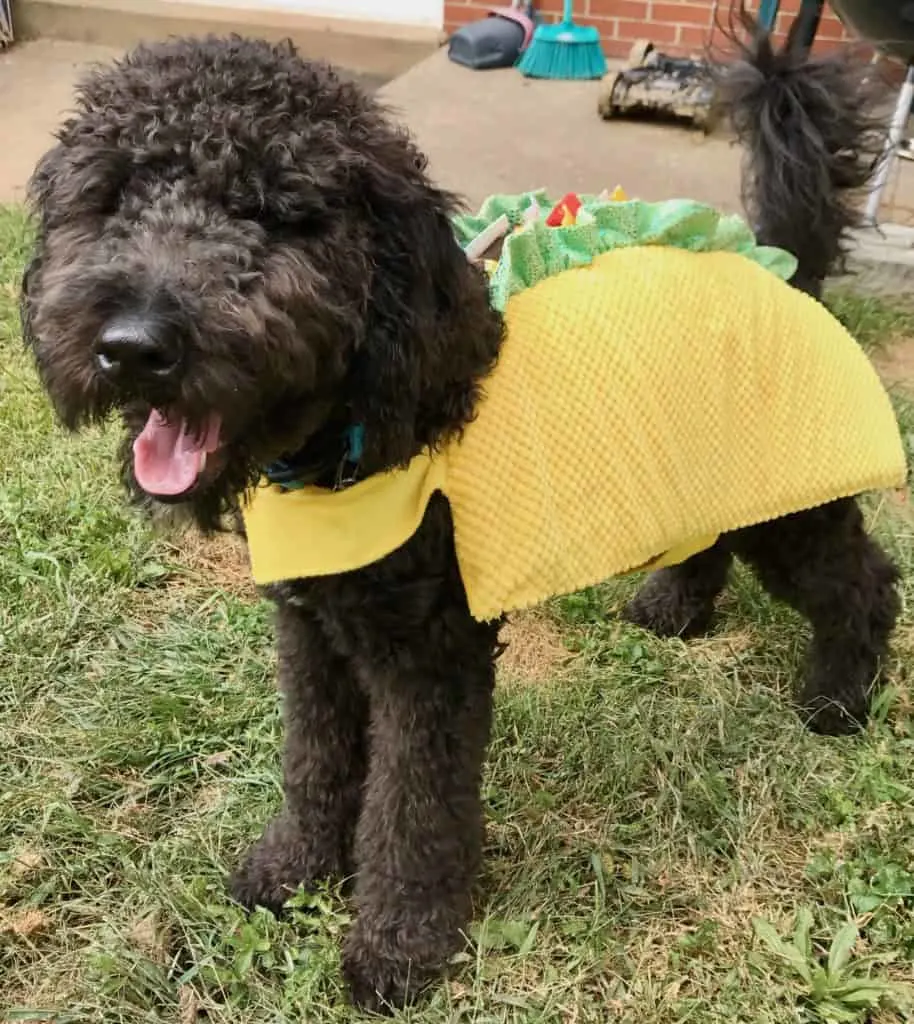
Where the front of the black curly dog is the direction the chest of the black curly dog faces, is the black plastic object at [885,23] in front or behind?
behind

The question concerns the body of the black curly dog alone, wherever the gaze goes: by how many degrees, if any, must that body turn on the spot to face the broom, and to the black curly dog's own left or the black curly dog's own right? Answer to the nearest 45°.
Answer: approximately 135° to the black curly dog's own right

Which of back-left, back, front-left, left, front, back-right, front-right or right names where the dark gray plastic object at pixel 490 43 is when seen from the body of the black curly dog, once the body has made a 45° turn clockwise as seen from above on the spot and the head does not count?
right

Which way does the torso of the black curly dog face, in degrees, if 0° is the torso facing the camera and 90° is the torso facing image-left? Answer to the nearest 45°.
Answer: approximately 45°
